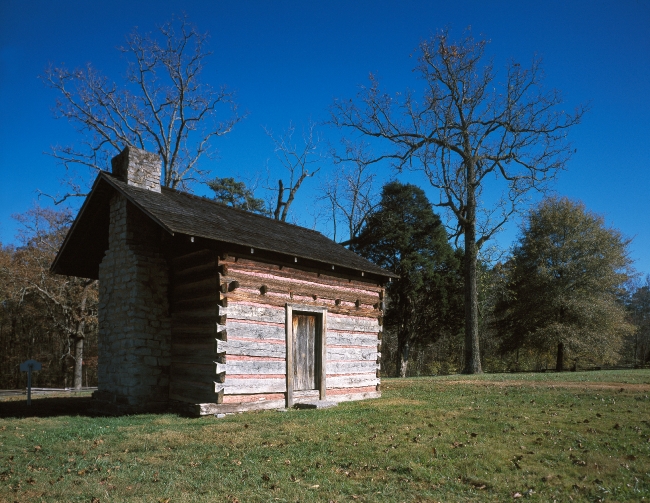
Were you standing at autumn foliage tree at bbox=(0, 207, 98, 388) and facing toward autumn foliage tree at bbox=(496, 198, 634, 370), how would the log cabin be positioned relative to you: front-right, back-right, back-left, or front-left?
front-right

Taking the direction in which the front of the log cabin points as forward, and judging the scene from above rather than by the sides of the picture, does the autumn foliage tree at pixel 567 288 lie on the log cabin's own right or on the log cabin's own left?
on the log cabin's own left

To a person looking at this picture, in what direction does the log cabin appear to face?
facing the viewer and to the right of the viewer

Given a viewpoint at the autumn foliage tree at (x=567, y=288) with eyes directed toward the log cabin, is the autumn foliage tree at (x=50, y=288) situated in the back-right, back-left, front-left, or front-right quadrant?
front-right

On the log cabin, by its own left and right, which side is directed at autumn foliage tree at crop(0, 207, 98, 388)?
back
